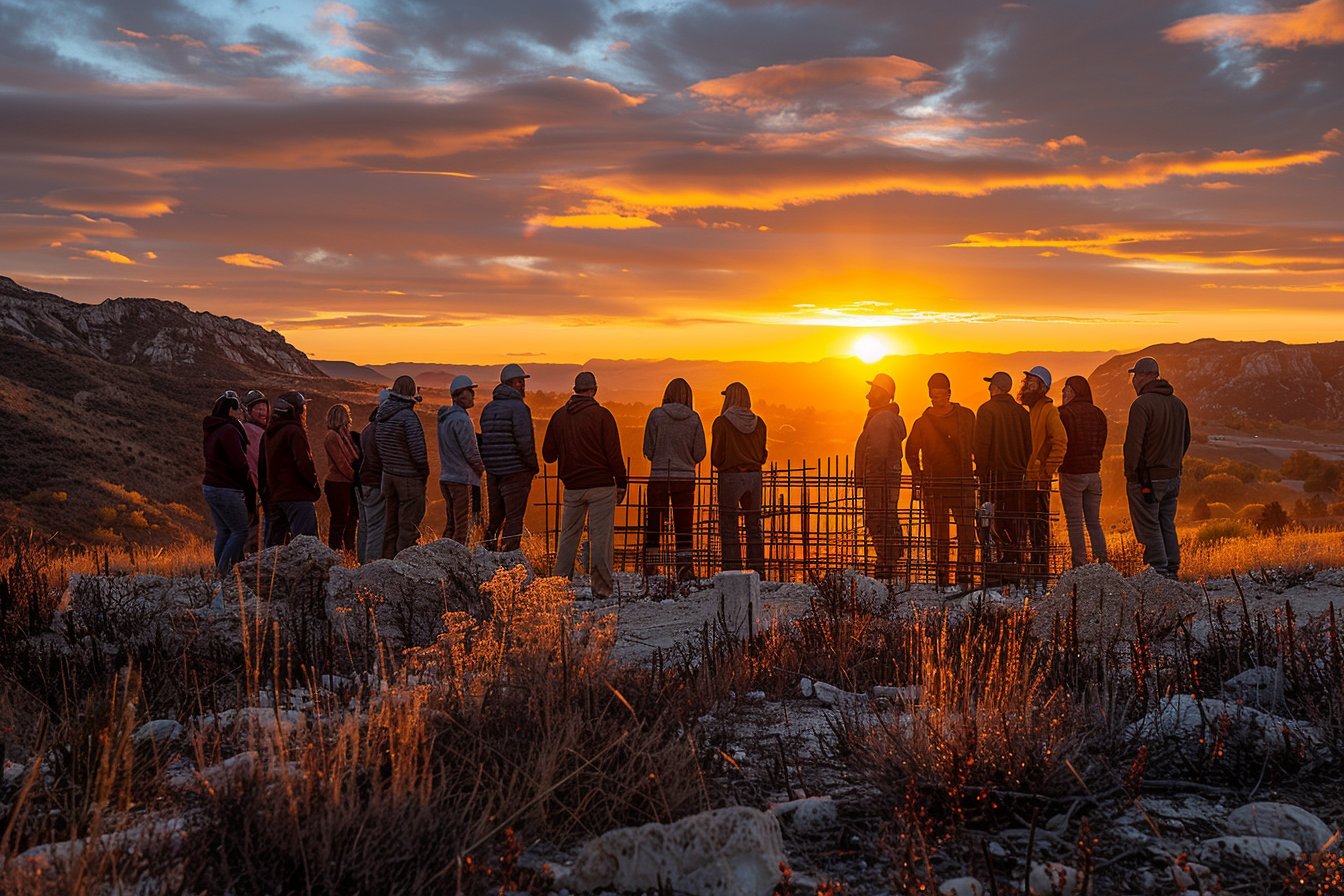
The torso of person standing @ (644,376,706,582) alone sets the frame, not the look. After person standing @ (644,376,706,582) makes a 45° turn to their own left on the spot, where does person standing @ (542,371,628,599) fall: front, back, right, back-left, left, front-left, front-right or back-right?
left

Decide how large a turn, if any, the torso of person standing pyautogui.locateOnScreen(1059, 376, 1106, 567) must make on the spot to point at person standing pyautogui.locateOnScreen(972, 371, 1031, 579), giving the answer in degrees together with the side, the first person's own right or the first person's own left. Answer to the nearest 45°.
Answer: approximately 90° to the first person's own left

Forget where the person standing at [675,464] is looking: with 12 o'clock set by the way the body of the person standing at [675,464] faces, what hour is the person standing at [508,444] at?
the person standing at [508,444] is roughly at 9 o'clock from the person standing at [675,464].

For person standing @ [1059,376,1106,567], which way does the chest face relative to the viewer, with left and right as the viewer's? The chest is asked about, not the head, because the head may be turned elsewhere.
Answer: facing away from the viewer and to the left of the viewer

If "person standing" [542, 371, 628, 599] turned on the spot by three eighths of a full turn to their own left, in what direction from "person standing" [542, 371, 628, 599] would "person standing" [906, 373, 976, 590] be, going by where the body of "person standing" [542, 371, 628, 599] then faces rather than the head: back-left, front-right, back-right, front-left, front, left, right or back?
back-left

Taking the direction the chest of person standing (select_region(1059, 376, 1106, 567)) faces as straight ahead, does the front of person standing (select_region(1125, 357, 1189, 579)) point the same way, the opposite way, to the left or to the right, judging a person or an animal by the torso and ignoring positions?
the same way

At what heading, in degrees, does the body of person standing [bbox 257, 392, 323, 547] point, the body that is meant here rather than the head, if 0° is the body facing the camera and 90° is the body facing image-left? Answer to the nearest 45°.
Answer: approximately 225°

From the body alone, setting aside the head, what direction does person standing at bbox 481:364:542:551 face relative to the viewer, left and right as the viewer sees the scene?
facing away from the viewer and to the right of the viewer

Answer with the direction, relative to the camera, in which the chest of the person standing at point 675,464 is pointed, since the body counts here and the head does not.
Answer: away from the camera

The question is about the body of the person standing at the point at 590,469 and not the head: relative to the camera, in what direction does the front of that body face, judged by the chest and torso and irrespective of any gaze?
away from the camera

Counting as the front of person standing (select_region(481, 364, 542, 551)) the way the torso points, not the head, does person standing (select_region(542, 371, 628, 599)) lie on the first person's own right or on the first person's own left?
on the first person's own right

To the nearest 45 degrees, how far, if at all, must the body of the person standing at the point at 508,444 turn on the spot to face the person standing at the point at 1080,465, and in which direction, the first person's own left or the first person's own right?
approximately 45° to the first person's own right

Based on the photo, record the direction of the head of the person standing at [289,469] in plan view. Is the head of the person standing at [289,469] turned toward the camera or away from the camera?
away from the camera
